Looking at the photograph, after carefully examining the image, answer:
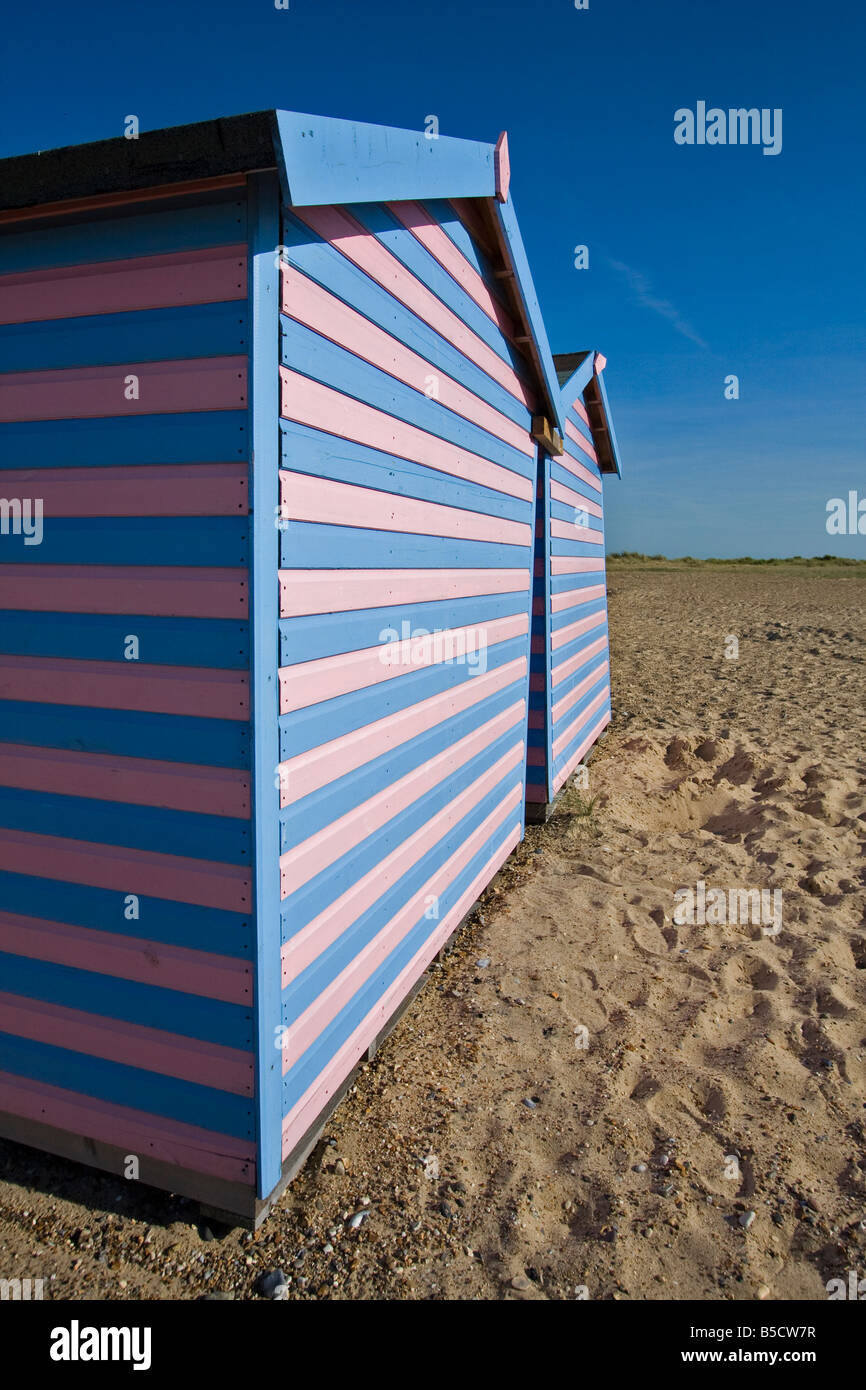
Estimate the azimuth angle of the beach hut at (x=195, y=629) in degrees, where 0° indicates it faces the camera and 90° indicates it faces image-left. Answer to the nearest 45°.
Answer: approximately 135°
